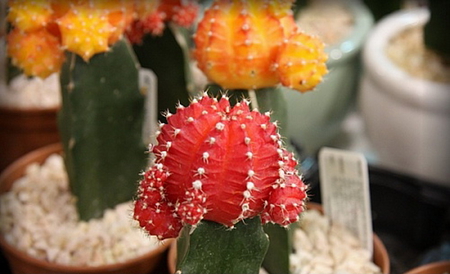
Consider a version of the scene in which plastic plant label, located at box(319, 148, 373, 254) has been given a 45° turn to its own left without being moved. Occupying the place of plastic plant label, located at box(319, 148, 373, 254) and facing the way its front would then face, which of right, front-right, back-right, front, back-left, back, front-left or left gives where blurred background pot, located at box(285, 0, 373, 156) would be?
back-left

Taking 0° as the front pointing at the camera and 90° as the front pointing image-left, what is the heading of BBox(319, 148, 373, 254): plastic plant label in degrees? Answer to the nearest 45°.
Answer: approximately 0°
